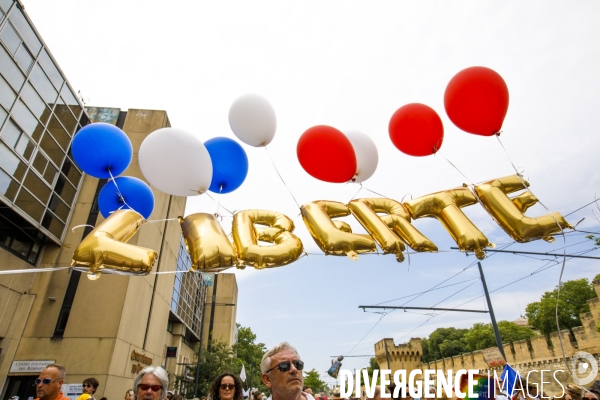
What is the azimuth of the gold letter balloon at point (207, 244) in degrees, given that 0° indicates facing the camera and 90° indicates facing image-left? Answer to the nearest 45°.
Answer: approximately 0°

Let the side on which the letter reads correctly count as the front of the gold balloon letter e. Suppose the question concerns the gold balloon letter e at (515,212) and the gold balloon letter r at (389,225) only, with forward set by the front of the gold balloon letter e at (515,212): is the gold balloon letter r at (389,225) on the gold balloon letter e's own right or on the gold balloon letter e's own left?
on the gold balloon letter e's own right

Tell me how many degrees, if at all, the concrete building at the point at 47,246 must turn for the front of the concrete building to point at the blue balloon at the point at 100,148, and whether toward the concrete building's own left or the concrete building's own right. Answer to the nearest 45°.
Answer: approximately 45° to the concrete building's own right

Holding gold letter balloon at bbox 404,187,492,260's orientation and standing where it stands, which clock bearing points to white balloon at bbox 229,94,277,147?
The white balloon is roughly at 2 o'clock from the gold letter balloon.

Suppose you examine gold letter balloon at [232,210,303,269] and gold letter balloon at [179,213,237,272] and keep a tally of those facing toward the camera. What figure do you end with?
2

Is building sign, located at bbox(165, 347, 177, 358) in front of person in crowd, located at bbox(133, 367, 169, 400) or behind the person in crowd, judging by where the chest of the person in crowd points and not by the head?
behind
